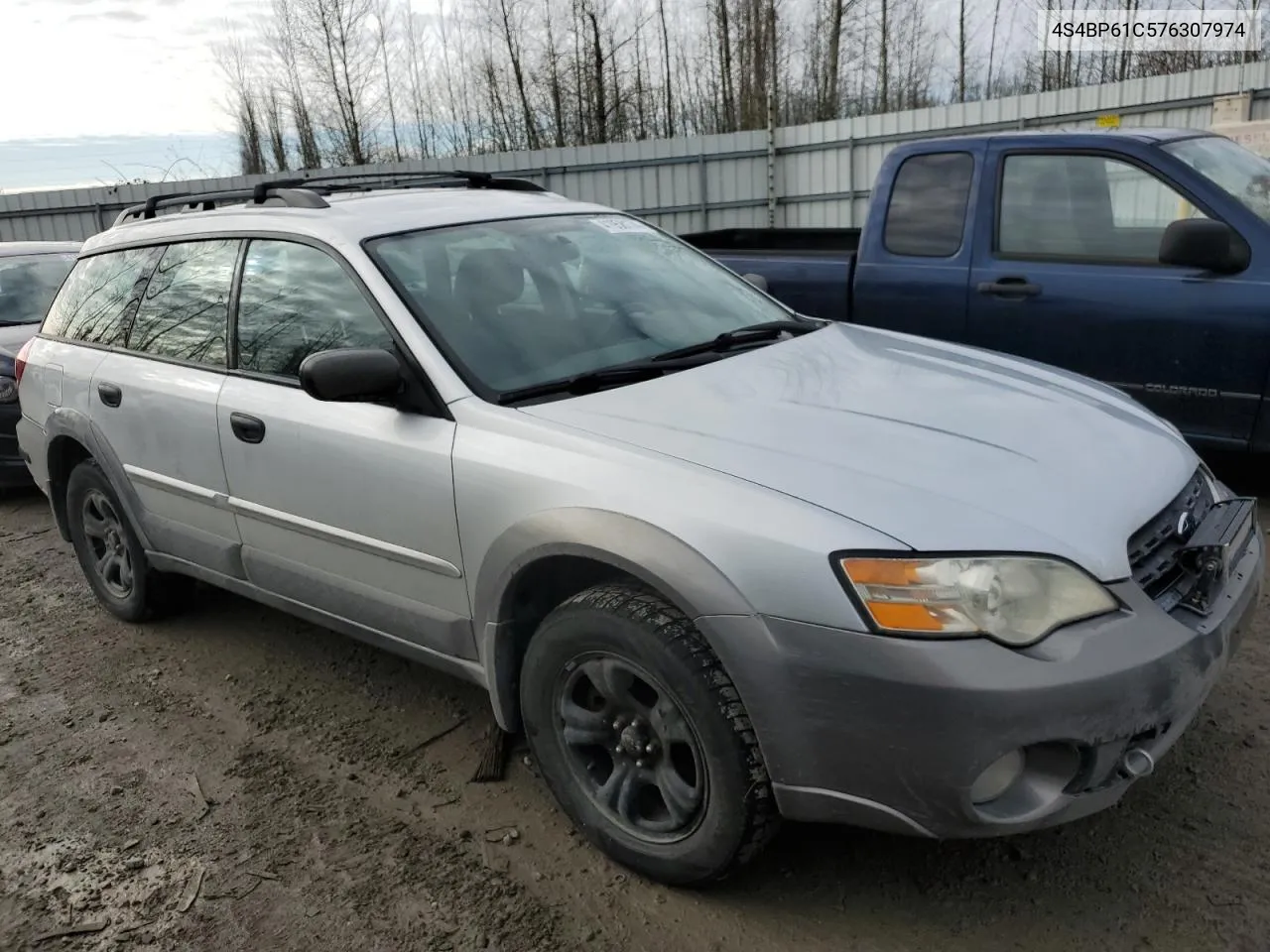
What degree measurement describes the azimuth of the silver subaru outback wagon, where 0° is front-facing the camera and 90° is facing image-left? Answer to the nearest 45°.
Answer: approximately 315°

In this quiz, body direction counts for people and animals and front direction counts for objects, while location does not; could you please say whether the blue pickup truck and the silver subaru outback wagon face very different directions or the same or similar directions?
same or similar directions

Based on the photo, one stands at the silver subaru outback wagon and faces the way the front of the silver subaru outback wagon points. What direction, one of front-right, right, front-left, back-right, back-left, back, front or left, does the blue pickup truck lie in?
left

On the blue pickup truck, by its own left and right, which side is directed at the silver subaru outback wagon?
right

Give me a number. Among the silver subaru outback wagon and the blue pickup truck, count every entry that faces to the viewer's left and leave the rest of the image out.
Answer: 0

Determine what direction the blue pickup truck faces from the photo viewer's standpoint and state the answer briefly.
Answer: facing the viewer and to the right of the viewer
